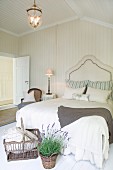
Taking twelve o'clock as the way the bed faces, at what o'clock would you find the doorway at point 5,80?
The doorway is roughly at 3 o'clock from the bed.

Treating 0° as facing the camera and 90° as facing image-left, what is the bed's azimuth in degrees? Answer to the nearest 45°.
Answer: approximately 45°

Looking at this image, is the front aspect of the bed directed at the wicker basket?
yes
